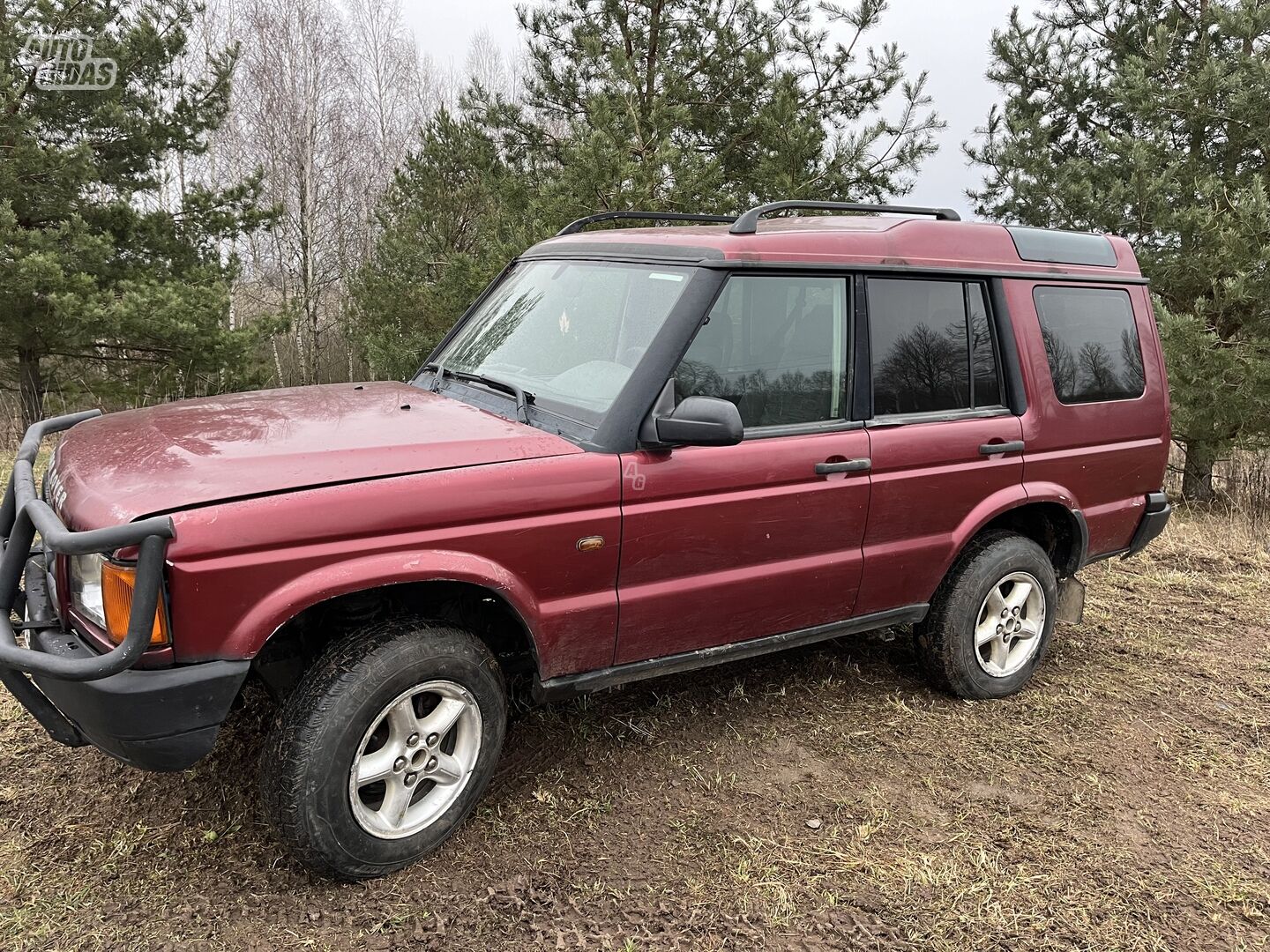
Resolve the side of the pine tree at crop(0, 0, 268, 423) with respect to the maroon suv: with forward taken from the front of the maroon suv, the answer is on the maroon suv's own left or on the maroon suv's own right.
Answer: on the maroon suv's own right

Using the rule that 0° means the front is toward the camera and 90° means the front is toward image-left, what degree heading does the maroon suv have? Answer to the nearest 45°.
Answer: approximately 45°

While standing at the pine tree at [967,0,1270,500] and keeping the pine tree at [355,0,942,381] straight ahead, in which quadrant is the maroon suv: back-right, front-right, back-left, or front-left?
front-left

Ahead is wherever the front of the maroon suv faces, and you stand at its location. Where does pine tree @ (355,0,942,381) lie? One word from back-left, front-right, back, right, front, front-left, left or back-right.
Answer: back-right

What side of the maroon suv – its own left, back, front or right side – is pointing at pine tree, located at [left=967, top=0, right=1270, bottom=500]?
back

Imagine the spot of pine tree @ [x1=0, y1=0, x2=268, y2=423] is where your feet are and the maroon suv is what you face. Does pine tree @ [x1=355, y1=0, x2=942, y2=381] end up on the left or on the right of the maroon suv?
left
